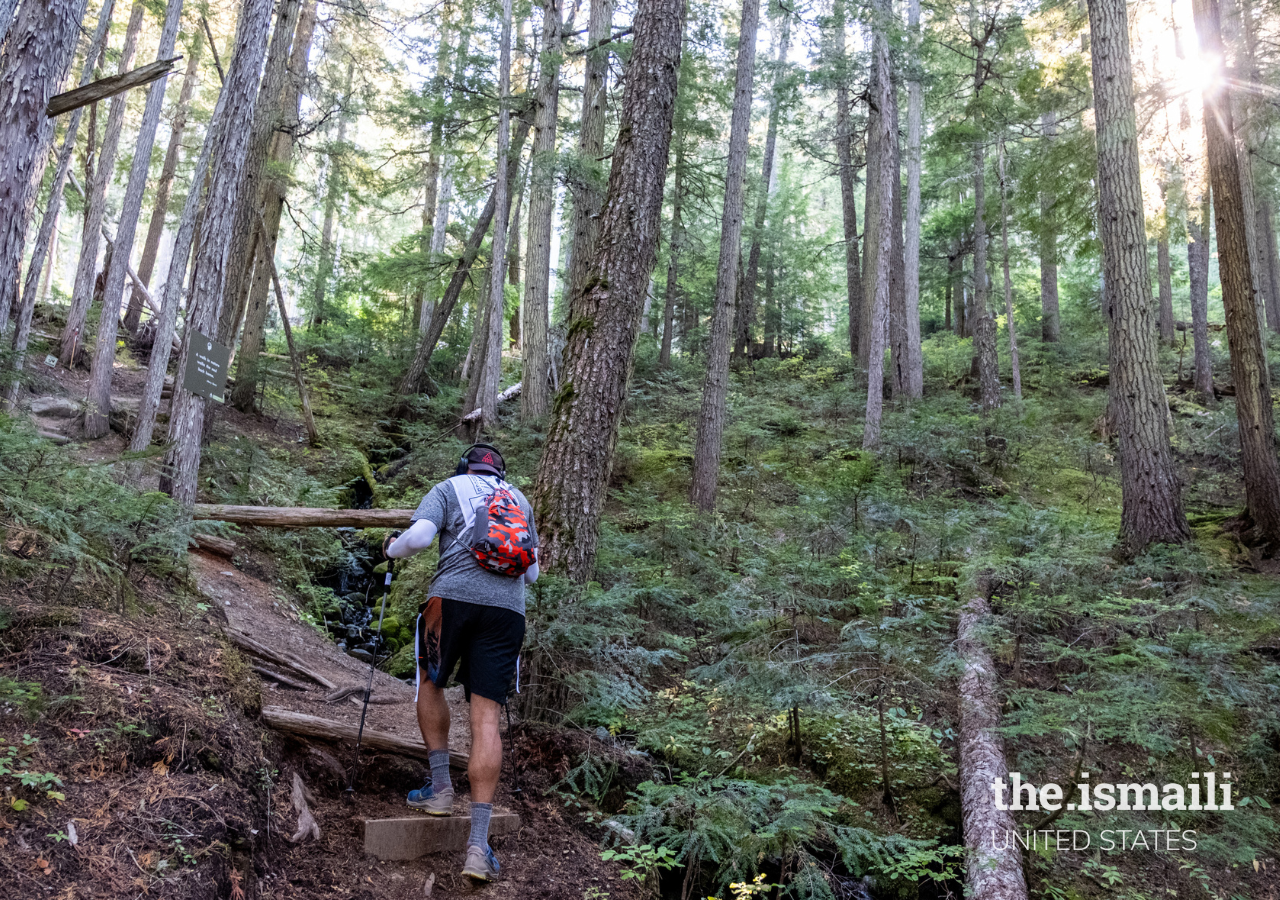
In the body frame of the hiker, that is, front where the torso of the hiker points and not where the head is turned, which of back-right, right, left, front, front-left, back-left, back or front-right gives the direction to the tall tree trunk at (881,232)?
right

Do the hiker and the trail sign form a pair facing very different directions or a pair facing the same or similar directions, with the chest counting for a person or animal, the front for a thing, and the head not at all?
very different directions

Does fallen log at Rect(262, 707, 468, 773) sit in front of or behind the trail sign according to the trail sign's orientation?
in front

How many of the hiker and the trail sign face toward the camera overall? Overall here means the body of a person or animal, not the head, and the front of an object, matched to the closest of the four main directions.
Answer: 1

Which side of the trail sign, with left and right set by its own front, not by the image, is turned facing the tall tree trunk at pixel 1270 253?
left

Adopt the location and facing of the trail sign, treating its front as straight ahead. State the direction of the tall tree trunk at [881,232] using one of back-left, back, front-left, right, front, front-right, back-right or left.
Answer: left

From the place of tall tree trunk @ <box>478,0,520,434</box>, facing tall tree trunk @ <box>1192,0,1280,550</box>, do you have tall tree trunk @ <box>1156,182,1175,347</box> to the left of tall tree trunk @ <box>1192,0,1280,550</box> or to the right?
left

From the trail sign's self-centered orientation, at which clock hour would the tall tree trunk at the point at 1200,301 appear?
The tall tree trunk is roughly at 9 o'clock from the trail sign.

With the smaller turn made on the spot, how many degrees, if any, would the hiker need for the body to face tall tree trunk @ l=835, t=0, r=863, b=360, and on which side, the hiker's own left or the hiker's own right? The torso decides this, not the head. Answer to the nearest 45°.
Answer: approximately 90° to the hiker's own right

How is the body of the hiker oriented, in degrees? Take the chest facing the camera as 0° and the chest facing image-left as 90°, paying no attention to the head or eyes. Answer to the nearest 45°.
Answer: approximately 135°
